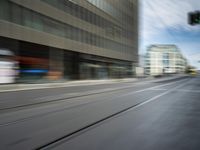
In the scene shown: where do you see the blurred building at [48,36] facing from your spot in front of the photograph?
facing the viewer and to the right of the viewer

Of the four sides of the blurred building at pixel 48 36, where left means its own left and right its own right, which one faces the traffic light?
front
